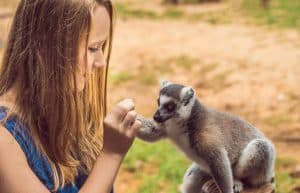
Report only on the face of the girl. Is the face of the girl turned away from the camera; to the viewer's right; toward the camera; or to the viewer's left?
to the viewer's right

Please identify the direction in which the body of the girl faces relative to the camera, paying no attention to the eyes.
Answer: to the viewer's right
